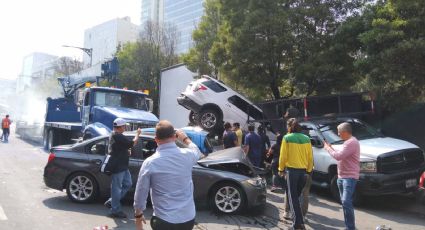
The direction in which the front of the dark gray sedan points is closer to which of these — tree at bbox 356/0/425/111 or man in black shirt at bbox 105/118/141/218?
the tree

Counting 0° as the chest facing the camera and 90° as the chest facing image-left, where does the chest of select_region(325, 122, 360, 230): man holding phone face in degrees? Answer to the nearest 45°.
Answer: approximately 90°

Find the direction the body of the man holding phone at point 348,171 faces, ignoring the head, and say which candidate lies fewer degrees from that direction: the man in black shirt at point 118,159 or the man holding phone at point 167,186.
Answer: the man in black shirt

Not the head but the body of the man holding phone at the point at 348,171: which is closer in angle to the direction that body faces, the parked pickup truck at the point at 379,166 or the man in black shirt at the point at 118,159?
the man in black shirt

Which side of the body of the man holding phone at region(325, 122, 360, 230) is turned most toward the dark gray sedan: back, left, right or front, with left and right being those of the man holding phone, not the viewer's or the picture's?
front

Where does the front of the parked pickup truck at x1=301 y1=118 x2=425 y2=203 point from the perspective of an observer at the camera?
facing the viewer and to the right of the viewer

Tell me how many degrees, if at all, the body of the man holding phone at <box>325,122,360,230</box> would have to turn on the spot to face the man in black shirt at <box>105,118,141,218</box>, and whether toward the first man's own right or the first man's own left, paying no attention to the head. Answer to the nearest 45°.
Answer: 0° — they already face them

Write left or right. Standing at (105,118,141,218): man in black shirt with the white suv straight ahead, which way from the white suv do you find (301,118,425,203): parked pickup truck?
right

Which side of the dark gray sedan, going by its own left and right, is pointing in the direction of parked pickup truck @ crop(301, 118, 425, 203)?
front

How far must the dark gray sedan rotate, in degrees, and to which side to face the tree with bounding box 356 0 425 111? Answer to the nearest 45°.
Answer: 0° — it already faces it

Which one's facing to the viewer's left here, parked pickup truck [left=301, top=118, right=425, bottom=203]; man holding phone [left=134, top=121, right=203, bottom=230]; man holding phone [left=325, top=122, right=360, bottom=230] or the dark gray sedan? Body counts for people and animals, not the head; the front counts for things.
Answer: man holding phone [left=325, top=122, right=360, bottom=230]

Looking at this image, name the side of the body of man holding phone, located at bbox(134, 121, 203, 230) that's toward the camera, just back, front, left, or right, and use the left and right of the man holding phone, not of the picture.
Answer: back

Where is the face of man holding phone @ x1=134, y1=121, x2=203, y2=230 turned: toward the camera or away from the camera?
away from the camera

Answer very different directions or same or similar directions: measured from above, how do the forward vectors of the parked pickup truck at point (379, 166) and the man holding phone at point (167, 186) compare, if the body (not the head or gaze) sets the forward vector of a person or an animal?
very different directions

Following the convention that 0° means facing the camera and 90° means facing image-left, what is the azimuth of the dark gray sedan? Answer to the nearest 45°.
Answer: approximately 270°
